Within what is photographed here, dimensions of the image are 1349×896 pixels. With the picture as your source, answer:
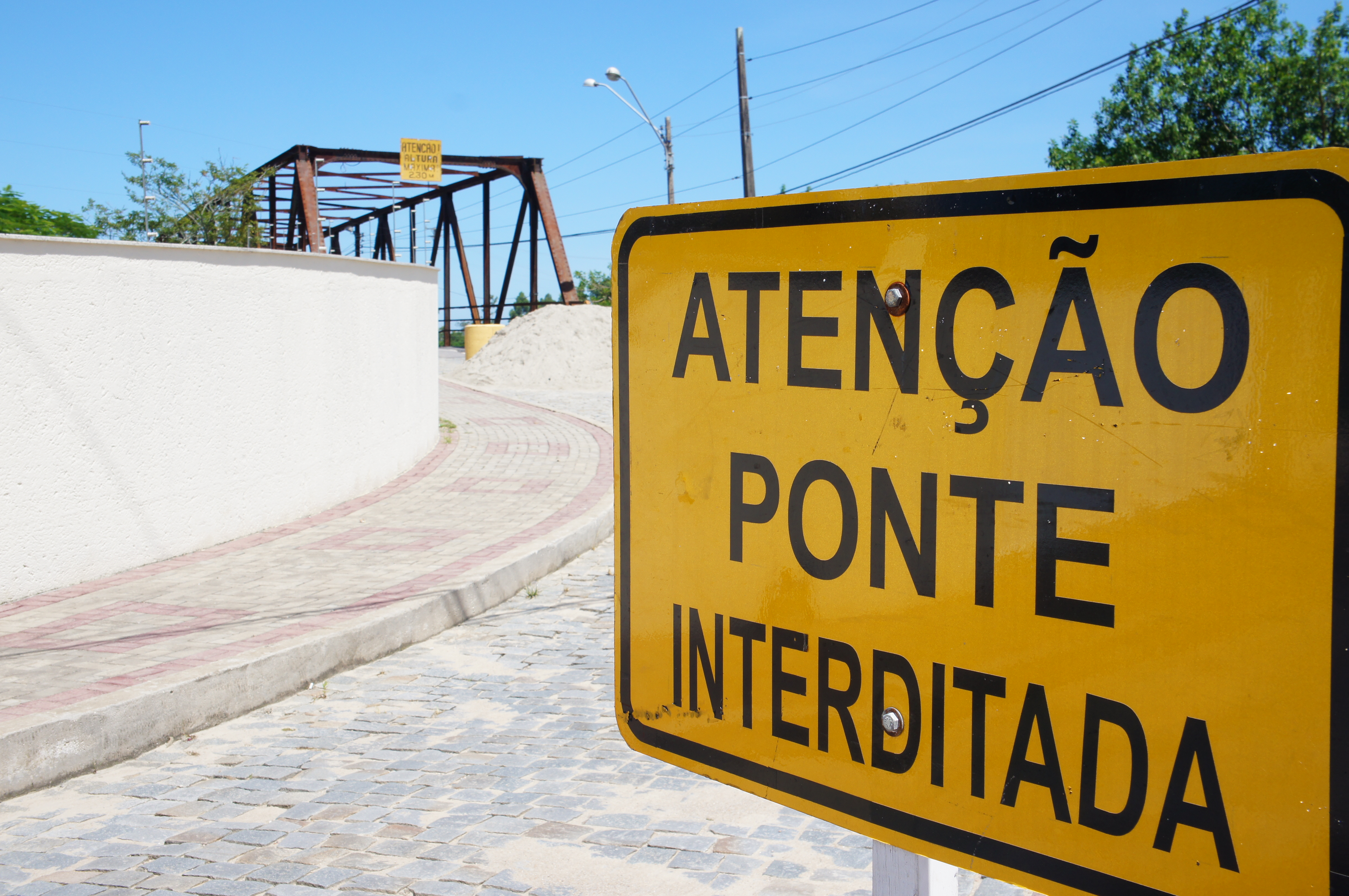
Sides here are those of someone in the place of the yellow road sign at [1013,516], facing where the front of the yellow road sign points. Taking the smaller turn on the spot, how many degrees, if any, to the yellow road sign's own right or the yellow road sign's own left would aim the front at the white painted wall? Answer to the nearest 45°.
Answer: approximately 90° to the yellow road sign's own right

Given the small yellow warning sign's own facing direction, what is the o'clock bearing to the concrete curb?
The concrete curb is roughly at 12 o'clock from the small yellow warning sign.

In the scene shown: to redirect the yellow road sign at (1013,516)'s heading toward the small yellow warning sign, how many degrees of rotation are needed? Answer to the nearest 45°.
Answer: approximately 90° to its right

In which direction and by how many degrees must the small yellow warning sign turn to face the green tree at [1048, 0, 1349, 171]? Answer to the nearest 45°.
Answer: approximately 90° to its left

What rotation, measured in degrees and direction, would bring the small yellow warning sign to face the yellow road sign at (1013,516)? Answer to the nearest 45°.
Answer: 0° — it already faces it

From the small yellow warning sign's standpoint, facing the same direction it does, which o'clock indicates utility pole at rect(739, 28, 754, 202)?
The utility pole is roughly at 10 o'clock from the small yellow warning sign.

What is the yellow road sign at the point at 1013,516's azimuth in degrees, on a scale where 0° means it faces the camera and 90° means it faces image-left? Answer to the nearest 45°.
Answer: approximately 45°

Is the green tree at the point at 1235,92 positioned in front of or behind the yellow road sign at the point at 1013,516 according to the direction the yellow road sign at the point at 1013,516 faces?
behind

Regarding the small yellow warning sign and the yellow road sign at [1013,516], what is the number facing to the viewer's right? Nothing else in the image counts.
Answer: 0

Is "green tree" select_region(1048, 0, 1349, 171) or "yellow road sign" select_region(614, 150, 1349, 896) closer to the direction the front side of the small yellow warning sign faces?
the yellow road sign
